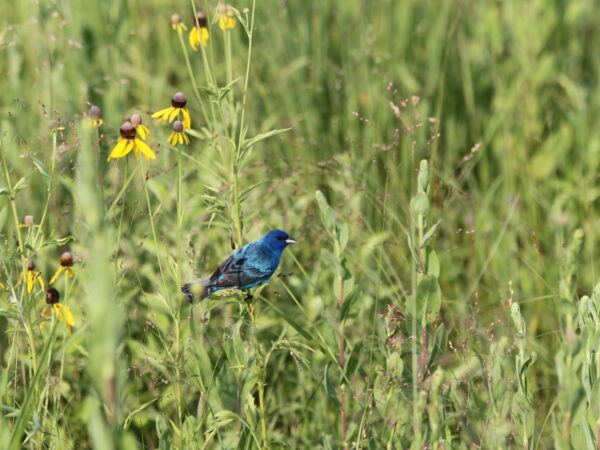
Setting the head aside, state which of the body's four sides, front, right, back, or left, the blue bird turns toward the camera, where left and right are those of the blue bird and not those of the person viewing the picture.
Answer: right

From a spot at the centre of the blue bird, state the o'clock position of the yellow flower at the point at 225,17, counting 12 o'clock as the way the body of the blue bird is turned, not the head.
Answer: The yellow flower is roughly at 9 o'clock from the blue bird.
